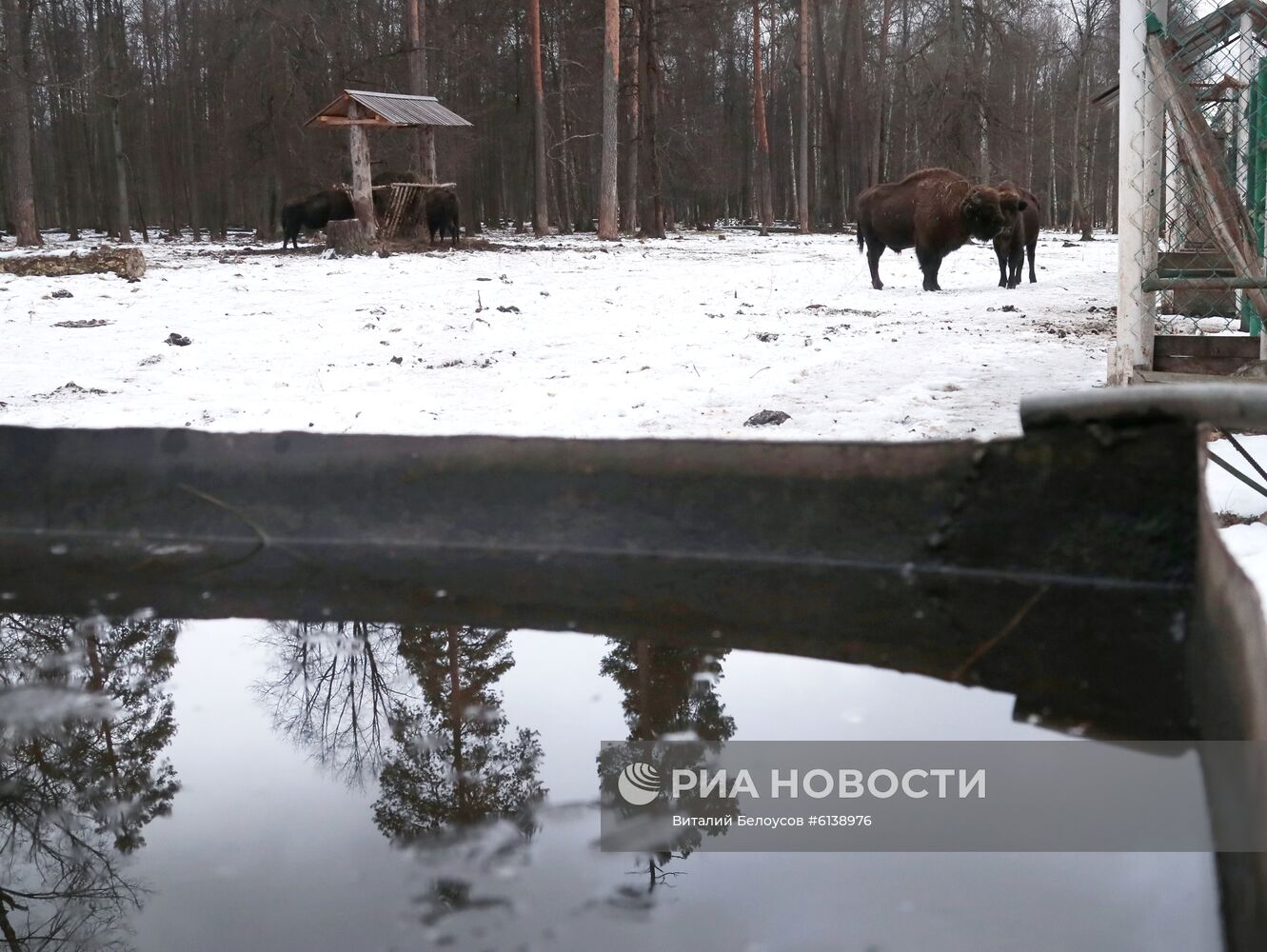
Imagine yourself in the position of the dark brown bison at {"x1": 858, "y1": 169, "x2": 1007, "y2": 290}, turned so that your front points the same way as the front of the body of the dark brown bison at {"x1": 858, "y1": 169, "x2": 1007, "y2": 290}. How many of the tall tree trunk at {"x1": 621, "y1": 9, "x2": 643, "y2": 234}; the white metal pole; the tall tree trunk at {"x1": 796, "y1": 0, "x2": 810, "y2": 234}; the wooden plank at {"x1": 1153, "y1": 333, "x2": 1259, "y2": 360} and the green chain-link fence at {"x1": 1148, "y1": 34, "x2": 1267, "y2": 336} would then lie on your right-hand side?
3

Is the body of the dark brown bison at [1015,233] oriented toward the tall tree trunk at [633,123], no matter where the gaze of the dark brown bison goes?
no

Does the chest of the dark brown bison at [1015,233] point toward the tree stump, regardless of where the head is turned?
no

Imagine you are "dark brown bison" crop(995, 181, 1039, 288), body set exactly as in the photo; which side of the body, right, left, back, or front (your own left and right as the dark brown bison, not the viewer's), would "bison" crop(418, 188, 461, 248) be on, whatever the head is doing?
right

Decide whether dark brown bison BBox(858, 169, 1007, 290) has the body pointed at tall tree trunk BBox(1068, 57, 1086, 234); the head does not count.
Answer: no

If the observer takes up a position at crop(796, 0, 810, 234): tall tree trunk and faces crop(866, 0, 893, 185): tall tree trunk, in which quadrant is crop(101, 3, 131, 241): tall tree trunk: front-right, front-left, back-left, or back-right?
back-left

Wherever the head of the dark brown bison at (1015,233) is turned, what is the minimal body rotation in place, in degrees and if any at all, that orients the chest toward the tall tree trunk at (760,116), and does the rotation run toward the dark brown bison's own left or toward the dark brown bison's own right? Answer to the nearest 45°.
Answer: approximately 135° to the dark brown bison's own right

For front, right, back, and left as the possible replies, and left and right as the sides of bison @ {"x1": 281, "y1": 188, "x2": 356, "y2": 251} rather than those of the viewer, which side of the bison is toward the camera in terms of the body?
right

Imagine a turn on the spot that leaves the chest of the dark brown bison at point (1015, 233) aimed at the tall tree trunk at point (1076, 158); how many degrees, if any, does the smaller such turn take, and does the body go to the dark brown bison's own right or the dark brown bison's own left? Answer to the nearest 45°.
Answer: approximately 135° to the dark brown bison's own right

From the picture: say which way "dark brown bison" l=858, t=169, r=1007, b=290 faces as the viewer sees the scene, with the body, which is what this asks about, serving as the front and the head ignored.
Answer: to the viewer's right

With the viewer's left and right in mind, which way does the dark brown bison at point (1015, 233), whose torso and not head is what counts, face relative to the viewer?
facing the viewer and to the left of the viewer

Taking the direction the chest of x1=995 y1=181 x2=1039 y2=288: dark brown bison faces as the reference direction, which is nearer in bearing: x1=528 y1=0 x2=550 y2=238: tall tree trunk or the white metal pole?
the white metal pole

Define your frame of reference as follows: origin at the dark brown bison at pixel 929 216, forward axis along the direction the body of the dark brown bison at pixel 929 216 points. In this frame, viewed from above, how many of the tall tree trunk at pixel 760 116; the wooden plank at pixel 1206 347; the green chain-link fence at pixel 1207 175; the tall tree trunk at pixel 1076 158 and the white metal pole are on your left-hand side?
2

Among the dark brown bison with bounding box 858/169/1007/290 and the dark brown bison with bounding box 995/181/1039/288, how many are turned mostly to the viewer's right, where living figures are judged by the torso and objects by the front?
1
